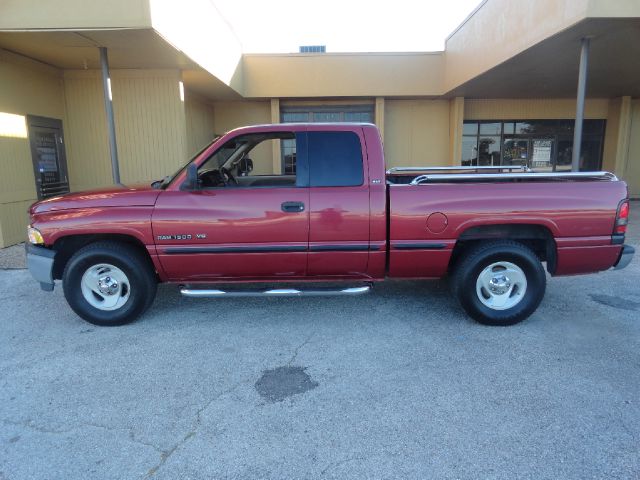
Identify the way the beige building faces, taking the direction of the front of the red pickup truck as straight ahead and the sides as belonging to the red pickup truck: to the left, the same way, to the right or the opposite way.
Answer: to the left

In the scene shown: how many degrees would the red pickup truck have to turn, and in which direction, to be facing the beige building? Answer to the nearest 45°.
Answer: approximately 90° to its right

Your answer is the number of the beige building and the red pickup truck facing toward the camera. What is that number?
1

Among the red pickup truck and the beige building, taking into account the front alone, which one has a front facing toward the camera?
the beige building

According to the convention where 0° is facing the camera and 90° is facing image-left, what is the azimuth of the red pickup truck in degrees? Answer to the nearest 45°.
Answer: approximately 90°

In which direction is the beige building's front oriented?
toward the camera

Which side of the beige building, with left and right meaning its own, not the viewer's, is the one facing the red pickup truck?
front
